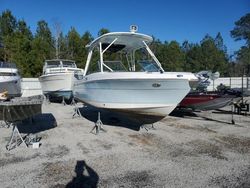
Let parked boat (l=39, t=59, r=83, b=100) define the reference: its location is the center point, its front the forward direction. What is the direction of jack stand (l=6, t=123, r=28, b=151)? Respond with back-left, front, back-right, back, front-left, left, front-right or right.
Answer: front-right

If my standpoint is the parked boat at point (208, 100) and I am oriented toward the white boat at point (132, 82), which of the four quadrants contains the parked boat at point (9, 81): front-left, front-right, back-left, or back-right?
front-right

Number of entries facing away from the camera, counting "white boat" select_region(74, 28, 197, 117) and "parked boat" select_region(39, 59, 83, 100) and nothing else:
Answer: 0

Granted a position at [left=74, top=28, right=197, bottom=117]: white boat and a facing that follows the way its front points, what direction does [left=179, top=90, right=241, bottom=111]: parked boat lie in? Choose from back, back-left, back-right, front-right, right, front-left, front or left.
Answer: left

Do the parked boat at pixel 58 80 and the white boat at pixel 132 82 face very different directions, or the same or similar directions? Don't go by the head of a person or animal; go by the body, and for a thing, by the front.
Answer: same or similar directions
